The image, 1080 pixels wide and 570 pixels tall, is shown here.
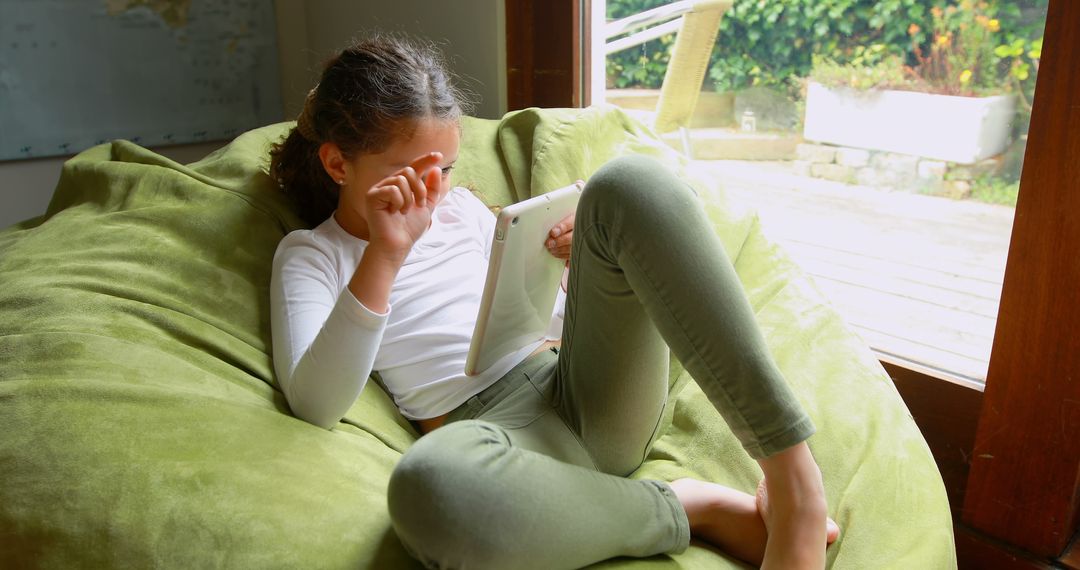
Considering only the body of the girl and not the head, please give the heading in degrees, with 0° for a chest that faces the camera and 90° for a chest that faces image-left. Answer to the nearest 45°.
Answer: approximately 315°

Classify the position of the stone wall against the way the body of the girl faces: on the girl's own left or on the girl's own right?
on the girl's own left

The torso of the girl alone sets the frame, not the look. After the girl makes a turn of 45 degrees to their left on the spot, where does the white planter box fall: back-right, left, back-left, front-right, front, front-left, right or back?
front-left

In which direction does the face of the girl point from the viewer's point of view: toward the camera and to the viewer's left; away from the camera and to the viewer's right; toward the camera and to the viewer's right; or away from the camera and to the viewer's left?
toward the camera and to the viewer's right

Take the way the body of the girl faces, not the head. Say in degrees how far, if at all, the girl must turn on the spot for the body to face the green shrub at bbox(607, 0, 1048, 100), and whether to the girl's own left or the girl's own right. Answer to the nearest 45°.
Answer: approximately 90° to the girl's own left
